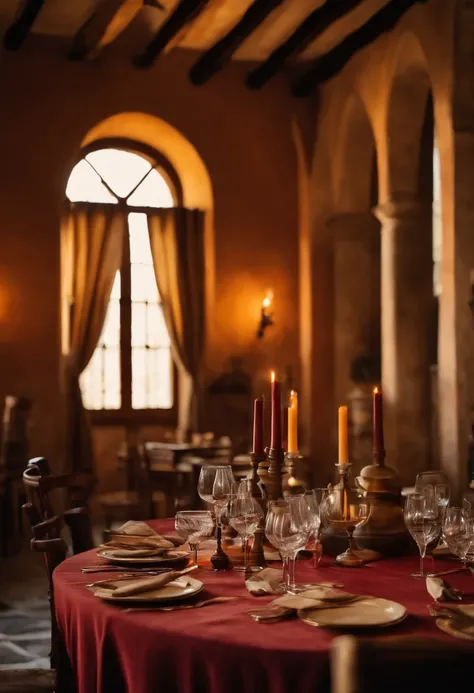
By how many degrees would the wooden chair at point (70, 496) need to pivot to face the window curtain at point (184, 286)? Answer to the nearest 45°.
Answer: approximately 90° to its left

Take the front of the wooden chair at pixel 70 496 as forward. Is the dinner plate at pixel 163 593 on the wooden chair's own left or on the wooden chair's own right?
on the wooden chair's own right

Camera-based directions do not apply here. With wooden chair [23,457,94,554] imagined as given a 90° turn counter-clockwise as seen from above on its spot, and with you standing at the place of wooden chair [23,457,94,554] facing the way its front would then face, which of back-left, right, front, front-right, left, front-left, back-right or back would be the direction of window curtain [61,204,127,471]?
front

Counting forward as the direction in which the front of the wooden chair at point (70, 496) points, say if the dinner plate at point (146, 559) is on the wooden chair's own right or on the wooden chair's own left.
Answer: on the wooden chair's own right

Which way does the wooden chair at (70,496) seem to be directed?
to the viewer's right

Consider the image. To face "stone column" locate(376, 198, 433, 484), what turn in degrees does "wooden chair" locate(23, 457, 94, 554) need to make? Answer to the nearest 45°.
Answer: approximately 45° to its left

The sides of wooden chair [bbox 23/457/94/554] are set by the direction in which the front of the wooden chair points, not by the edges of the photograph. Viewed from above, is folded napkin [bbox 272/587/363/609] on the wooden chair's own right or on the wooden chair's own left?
on the wooden chair's own right
